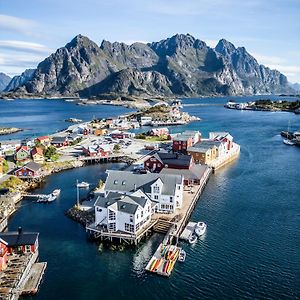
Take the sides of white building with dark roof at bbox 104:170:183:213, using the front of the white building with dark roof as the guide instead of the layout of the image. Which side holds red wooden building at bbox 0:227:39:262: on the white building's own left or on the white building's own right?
on the white building's own right

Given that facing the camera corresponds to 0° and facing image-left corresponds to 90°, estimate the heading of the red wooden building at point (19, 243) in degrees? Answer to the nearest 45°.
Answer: approximately 0°

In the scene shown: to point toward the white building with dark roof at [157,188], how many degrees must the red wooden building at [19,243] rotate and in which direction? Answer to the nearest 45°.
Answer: approximately 90° to its left

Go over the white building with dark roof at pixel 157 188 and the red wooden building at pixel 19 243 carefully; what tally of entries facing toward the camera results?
2

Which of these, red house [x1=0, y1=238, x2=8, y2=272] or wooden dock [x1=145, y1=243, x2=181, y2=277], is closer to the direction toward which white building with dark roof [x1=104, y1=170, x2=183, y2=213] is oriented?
the wooden dock

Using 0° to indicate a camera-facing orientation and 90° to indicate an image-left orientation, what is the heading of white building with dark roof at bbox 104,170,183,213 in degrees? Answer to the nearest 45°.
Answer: approximately 0°

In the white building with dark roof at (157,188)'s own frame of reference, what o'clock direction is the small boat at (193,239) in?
The small boat is roughly at 11 o'clock from the white building with dark roof.

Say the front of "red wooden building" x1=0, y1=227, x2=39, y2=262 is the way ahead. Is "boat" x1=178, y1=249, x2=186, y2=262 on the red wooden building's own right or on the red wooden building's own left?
on the red wooden building's own left

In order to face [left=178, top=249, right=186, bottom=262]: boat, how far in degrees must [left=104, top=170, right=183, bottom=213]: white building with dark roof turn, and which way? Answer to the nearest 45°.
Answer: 0° — it already faces it
